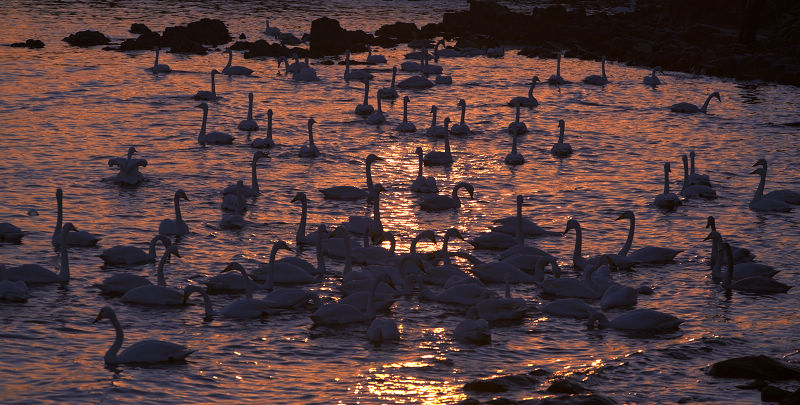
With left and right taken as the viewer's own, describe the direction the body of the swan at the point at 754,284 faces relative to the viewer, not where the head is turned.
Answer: facing to the left of the viewer

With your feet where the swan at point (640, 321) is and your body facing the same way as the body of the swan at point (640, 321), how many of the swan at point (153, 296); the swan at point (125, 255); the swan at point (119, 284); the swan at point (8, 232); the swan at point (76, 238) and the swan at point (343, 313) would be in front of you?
6

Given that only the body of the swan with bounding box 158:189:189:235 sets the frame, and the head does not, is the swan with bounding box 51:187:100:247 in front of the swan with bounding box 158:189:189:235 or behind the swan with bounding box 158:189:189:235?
behind

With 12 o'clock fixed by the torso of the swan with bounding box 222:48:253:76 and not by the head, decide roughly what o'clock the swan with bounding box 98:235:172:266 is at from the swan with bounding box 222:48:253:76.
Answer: the swan with bounding box 98:235:172:266 is roughly at 9 o'clock from the swan with bounding box 222:48:253:76.

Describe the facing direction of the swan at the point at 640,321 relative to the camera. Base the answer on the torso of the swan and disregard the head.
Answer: to the viewer's left

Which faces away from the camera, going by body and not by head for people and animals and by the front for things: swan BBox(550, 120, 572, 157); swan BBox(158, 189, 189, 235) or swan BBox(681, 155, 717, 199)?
swan BBox(550, 120, 572, 157)

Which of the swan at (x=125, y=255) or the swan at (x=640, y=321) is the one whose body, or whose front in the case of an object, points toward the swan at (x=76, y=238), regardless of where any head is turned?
the swan at (x=640, y=321)

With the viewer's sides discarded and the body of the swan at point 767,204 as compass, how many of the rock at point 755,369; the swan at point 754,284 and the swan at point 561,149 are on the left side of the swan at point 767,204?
2

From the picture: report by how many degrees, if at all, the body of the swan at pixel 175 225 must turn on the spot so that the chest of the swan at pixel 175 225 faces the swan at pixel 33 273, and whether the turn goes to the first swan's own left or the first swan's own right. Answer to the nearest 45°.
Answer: approximately 135° to the first swan's own right

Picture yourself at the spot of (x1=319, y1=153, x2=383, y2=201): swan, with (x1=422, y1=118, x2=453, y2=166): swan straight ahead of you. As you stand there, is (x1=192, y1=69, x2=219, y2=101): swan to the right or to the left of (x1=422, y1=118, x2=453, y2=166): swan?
left

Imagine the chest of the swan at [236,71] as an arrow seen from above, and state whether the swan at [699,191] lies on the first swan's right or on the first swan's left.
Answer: on the first swan's left

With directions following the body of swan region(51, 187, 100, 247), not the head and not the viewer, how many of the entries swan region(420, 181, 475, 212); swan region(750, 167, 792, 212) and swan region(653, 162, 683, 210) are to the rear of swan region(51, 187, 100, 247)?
3

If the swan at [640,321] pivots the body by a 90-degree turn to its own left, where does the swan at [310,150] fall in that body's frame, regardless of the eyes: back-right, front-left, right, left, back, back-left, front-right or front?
back-right

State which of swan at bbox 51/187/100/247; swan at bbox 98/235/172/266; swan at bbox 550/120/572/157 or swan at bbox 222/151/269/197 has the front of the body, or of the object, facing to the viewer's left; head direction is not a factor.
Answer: swan at bbox 51/187/100/247

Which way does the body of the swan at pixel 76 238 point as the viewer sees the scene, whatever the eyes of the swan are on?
to the viewer's left

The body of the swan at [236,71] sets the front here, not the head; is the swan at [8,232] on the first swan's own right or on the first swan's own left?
on the first swan's own left

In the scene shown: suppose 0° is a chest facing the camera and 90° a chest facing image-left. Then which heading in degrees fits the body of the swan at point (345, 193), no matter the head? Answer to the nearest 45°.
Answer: approximately 270°
